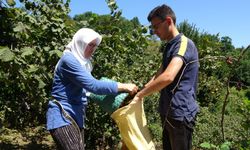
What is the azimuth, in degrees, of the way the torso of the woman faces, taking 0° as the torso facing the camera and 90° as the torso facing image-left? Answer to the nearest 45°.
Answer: approximately 270°

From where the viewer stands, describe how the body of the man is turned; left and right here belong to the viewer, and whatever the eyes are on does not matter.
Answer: facing to the left of the viewer

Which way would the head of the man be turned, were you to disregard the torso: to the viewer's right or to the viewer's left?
to the viewer's left
